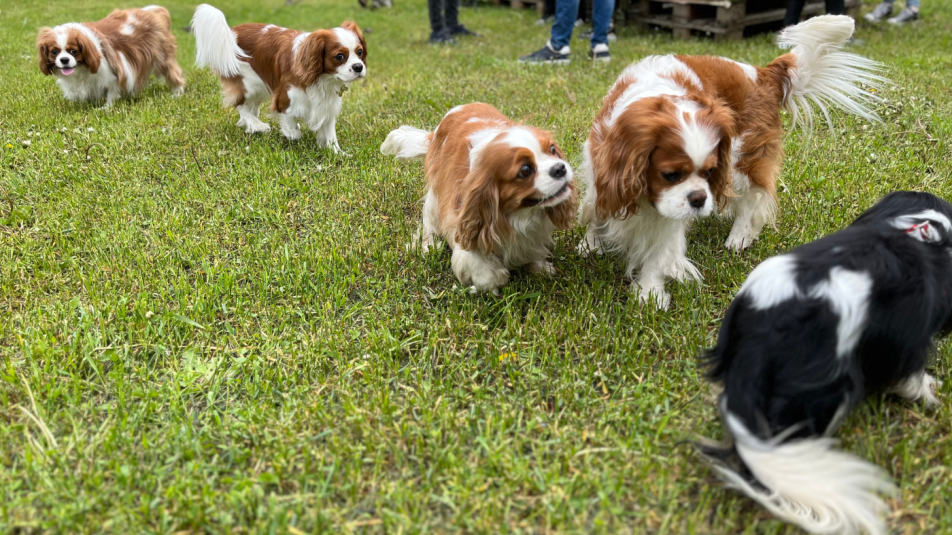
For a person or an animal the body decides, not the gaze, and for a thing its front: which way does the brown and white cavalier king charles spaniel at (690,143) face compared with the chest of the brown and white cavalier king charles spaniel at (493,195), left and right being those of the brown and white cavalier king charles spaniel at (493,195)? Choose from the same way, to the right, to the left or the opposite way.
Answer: to the right

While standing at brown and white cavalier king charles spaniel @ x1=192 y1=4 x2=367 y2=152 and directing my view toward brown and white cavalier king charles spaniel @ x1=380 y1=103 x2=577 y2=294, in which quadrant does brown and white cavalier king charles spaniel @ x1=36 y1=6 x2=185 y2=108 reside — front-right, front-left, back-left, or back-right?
back-right

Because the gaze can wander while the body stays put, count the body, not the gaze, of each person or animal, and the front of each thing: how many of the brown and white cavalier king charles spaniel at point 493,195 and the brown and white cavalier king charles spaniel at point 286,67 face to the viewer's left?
0

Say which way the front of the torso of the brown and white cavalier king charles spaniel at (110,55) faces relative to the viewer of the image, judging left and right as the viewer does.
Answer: facing the viewer and to the left of the viewer

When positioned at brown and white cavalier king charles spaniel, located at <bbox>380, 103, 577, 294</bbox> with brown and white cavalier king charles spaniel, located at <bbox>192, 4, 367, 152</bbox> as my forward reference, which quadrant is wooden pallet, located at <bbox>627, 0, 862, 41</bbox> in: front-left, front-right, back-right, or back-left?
front-right

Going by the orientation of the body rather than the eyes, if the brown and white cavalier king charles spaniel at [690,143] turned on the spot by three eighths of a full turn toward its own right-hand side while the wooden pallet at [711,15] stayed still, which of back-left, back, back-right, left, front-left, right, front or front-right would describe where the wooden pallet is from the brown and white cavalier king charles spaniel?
front

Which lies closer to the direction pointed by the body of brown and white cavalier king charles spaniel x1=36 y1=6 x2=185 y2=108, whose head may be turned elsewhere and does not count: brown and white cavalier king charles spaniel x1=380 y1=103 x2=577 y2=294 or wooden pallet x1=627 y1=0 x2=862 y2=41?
the brown and white cavalier king charles spaniel

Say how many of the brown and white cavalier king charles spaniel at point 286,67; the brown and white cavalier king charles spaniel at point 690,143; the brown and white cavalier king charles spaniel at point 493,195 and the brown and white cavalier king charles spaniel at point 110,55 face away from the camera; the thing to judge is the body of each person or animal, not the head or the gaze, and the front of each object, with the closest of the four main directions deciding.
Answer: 0

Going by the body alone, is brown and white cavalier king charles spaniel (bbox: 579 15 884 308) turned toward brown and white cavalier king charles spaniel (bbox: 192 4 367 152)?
no

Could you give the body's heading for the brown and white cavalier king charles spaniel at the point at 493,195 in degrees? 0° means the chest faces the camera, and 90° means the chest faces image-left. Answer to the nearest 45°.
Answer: approximately 315°

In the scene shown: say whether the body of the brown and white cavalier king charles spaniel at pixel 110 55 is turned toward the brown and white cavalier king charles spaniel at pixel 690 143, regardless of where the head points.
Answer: no

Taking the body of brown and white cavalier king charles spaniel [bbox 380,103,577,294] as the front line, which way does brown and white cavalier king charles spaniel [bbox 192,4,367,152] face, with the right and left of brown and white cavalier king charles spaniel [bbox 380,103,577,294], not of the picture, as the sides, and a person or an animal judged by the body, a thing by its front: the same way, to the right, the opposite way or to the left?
the same way

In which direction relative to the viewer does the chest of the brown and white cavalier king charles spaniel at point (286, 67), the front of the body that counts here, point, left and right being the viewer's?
facing the viewer and to the right of the viewer

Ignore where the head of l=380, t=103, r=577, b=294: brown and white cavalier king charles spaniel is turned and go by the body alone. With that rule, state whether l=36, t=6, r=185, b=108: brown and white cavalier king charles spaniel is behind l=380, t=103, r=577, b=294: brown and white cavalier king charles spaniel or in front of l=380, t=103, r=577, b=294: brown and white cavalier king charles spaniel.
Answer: behind

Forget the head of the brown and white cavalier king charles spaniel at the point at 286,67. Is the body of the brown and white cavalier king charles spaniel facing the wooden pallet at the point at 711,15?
no

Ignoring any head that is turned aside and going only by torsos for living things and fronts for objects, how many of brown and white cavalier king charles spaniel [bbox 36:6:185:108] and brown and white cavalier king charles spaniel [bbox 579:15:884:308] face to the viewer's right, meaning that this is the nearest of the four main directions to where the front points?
0
